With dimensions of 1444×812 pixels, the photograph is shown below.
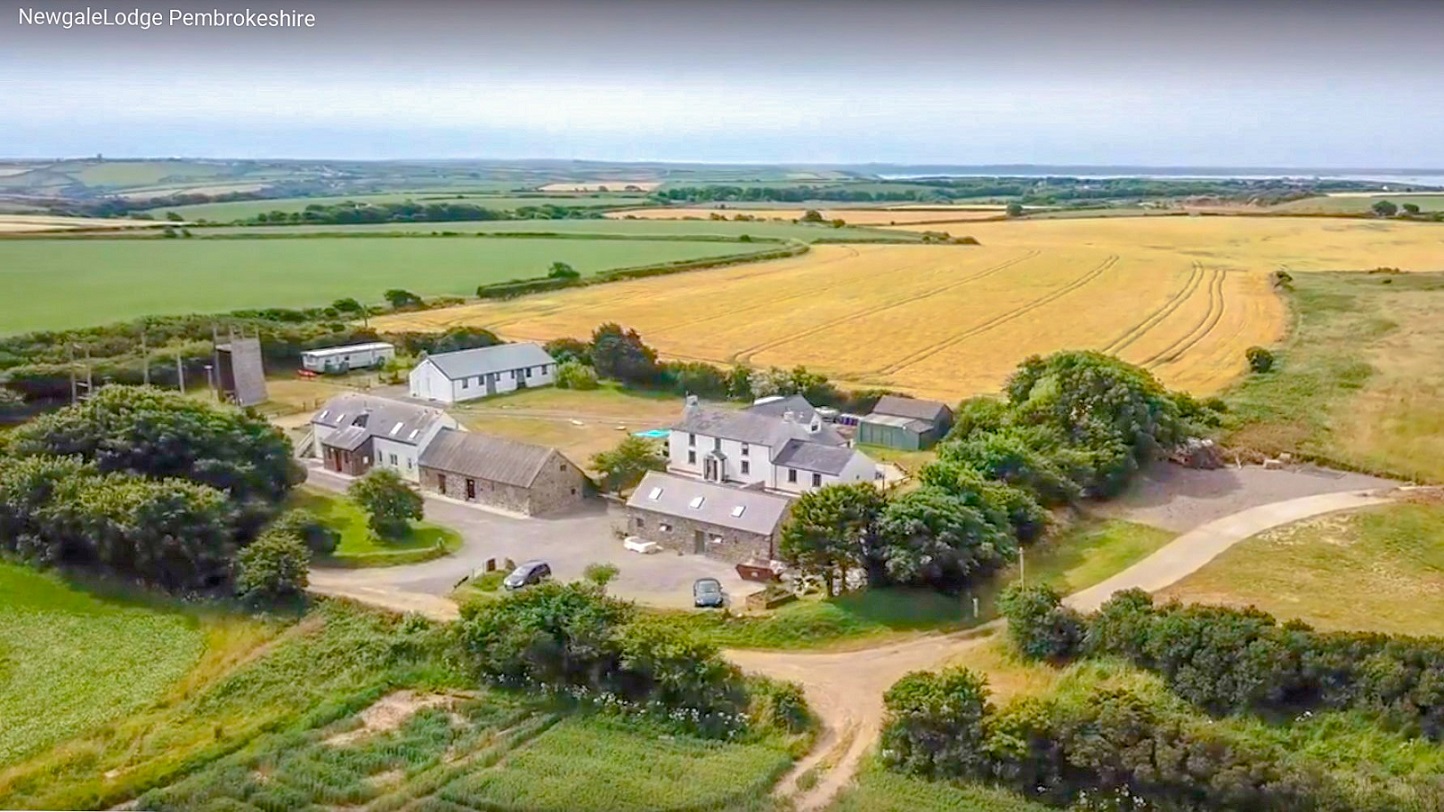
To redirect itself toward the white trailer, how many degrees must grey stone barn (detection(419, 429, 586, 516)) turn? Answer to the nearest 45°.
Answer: approximately 135° to its right

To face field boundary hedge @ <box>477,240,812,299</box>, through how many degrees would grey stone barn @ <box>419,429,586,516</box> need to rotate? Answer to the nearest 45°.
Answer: approximately 135° to its right

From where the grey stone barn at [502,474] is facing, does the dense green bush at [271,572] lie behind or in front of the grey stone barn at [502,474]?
in front

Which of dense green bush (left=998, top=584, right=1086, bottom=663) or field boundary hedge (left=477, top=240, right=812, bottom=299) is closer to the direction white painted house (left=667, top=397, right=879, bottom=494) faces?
the dense green bush

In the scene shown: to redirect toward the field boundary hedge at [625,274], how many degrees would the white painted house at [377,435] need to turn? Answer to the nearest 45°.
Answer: approximately 135° to its right

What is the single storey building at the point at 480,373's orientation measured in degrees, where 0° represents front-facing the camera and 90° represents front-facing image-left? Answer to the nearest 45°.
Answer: approximately 315°

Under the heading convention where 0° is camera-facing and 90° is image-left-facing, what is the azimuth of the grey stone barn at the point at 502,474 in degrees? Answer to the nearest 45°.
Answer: approximately 45°

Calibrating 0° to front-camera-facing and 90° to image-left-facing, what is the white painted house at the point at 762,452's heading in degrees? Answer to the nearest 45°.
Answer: approximately 45°

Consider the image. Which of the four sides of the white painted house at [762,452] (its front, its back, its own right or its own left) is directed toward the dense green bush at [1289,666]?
left

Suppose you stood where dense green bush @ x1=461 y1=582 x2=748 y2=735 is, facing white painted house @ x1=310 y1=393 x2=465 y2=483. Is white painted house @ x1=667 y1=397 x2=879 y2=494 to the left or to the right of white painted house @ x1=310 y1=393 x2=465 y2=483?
right

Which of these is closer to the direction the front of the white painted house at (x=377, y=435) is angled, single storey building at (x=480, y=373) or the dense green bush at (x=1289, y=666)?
the dense green bush
